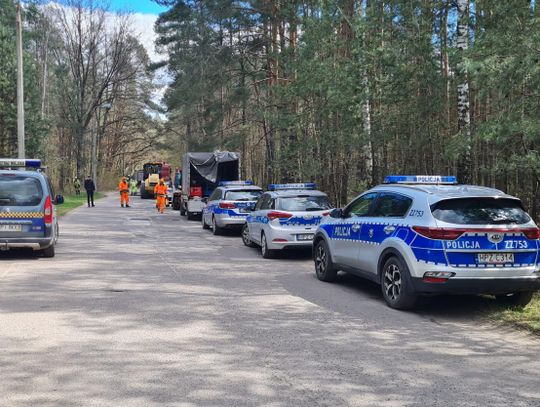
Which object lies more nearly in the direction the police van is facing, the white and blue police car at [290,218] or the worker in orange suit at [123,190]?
the worker in orange suit

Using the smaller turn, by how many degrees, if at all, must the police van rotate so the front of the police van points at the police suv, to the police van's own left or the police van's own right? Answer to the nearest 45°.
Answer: approximately 135° to the police van's own right

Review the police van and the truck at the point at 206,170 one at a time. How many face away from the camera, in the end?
2

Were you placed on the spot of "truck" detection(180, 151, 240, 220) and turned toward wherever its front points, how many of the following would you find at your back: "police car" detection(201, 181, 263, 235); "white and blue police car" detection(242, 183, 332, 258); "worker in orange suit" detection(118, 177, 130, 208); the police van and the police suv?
4

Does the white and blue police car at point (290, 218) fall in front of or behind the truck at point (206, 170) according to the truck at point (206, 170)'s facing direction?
behind

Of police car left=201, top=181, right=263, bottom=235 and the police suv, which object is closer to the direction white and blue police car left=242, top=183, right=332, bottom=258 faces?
the police car

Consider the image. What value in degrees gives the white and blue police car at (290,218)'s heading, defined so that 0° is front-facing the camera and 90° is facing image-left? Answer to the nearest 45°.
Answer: approximately 135°

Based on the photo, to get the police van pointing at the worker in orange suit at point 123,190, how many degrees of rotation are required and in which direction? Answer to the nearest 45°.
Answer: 0° — it already faces them

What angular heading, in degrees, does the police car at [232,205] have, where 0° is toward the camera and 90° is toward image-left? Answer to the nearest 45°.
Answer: approximately 135°

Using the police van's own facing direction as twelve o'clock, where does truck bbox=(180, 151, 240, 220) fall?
The truck is roughly at 1 o'clock from the police van.

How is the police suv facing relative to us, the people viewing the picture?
facing away from the viewer and to the left of the viewer

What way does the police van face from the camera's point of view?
away from the camera

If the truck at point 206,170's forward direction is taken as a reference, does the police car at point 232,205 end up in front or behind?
behind

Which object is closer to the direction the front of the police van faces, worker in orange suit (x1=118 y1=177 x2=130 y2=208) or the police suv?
the worker in orange suit

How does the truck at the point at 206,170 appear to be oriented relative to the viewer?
away from the camera

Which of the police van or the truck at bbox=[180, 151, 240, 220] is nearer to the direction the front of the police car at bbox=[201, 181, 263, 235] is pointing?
the truck
